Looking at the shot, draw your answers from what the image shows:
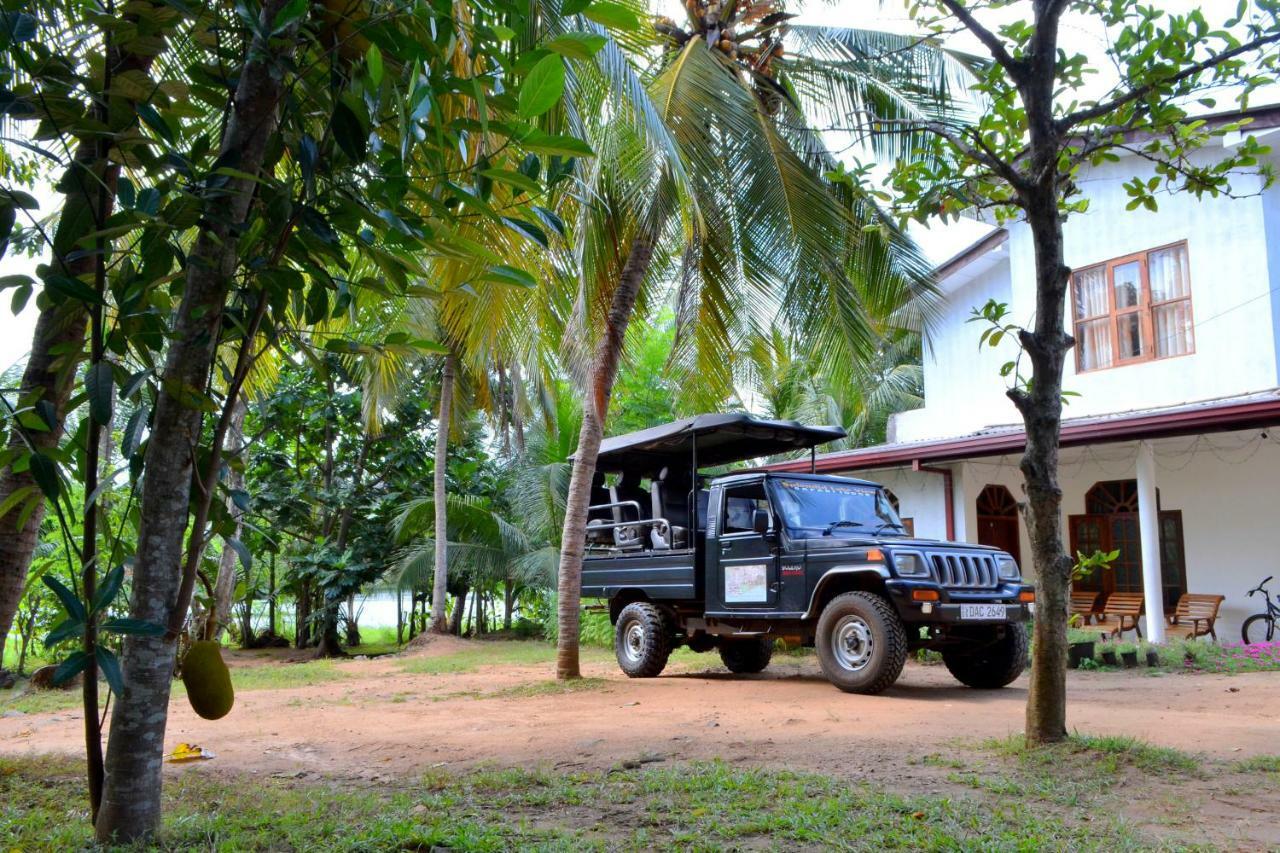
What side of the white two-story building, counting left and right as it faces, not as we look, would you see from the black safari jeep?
front

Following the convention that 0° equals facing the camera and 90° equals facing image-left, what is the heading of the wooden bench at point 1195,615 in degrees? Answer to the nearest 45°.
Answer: approximately 45°

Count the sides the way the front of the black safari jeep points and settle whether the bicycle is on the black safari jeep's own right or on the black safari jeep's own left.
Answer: on the black safari jeep's own left

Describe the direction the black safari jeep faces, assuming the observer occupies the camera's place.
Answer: facing the viewer and to the right of the viewer

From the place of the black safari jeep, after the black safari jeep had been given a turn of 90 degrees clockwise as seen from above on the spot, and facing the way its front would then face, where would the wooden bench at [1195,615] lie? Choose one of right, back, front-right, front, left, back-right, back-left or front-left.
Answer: back

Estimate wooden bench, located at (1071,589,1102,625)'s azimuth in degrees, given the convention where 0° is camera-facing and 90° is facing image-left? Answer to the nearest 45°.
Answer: approximately 45°

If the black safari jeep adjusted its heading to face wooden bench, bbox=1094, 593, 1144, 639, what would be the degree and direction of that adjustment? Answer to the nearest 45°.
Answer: approximately 90° to its left

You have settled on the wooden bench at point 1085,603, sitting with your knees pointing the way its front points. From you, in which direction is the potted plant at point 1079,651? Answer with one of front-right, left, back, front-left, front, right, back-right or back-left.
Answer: front-left

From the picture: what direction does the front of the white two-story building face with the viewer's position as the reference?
facing the viewer and to the left of the viewer
